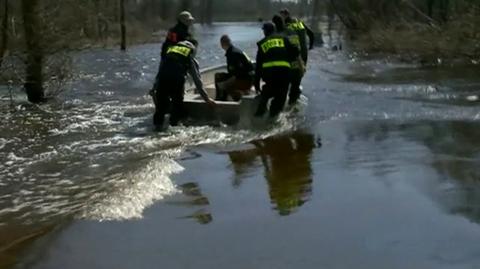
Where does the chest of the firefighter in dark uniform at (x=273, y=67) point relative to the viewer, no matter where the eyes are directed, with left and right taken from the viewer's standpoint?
facing away from the viewer

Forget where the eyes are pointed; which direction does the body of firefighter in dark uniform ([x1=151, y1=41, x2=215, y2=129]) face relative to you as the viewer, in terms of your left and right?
facing away from the viewer and to the right of the viewer

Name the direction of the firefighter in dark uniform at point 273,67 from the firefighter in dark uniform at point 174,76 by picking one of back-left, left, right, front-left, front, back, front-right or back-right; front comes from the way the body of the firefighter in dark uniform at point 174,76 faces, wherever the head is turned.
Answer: front-right

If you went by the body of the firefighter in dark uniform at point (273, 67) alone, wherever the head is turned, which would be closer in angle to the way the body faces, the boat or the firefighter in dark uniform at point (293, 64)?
the firefighter in dark uniform

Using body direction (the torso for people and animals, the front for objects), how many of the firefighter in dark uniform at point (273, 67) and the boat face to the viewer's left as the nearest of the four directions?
0

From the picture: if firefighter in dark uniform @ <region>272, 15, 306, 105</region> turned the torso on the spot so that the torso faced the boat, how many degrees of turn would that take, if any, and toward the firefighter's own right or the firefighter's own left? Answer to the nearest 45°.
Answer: approximately 45° to the firefighter's own left

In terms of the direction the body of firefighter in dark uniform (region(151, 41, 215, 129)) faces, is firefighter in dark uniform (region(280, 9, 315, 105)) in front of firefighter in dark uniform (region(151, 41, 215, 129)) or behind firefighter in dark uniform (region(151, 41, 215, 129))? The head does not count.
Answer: in front
